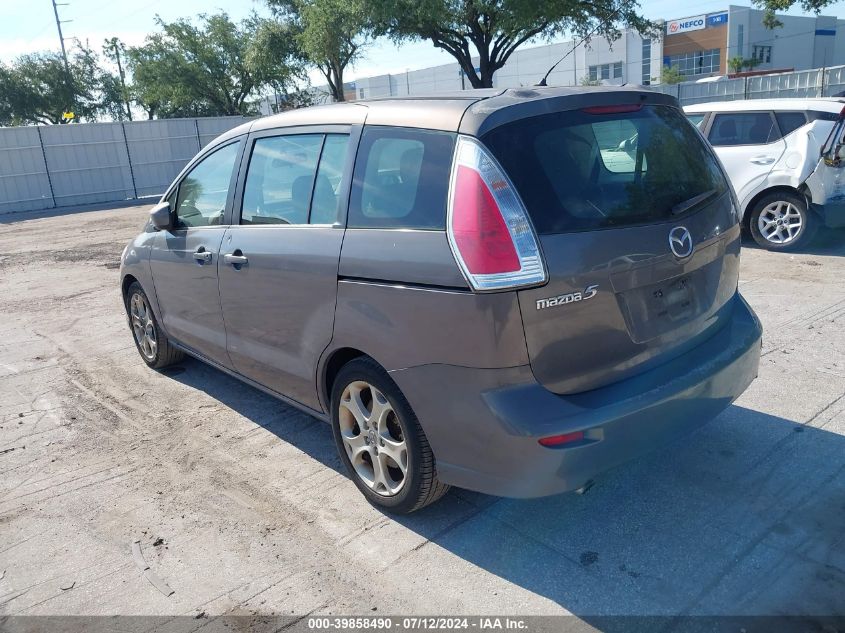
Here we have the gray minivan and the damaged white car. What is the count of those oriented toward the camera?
0

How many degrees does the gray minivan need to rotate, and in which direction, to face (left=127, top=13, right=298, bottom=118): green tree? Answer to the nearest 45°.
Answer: approximately 45° to its right

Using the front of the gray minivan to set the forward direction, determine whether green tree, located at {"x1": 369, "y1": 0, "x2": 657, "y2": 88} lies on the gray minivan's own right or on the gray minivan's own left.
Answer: on the gray minivan's own right

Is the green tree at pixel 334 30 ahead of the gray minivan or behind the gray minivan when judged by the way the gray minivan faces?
ahead

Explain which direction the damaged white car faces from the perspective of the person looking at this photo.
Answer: facing to the left of the viewer

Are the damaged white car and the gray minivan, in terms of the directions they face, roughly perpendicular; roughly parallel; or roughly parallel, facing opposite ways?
roughly parallel

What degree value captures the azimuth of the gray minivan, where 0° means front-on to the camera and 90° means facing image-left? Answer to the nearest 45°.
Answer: approximately 135°
